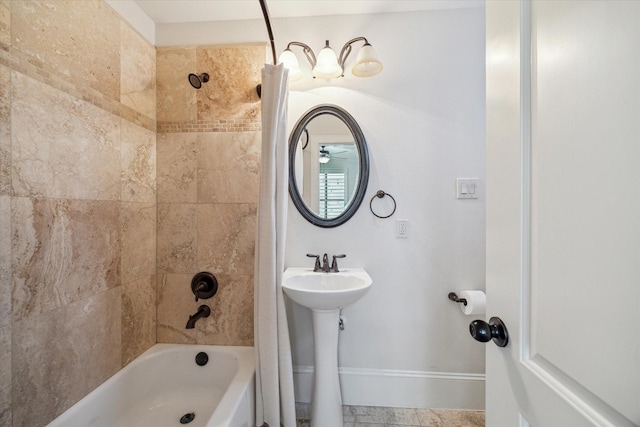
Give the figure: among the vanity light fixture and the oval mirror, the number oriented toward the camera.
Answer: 2

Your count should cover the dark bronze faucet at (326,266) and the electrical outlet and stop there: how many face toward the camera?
2

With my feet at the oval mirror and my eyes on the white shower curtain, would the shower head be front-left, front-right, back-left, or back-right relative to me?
front-right

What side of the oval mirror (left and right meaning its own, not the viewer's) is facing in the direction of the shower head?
right

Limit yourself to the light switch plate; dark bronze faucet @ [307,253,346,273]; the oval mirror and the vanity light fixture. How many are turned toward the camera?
4

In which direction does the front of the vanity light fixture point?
toward the camera

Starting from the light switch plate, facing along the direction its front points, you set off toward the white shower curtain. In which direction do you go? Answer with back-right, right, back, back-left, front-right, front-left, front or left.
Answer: front-right

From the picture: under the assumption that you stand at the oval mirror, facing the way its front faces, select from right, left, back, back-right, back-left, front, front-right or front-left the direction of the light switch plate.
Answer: left

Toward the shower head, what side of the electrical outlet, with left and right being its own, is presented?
right

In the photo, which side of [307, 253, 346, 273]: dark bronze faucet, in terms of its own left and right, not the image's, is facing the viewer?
front
